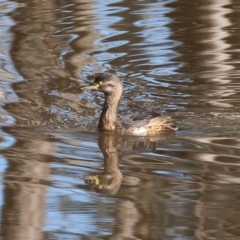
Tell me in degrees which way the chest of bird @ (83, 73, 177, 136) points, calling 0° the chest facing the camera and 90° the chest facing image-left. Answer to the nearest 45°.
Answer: approximately 90°
